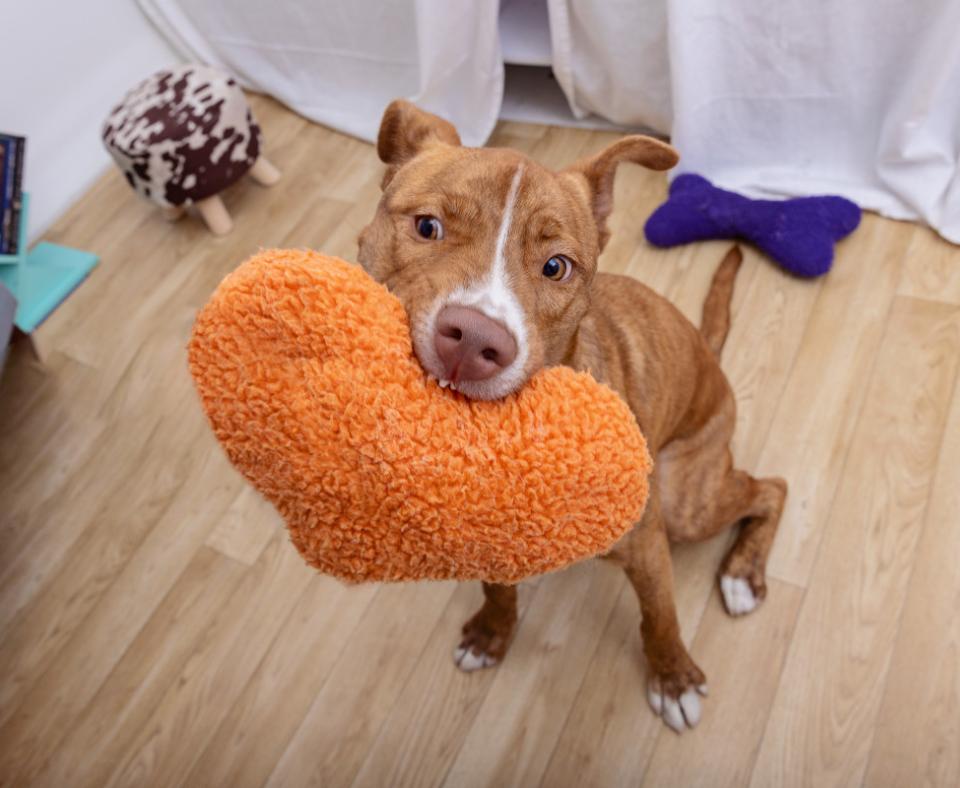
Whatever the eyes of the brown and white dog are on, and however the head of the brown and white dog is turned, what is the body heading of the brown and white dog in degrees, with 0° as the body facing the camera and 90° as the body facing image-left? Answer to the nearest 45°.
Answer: approximately 45°

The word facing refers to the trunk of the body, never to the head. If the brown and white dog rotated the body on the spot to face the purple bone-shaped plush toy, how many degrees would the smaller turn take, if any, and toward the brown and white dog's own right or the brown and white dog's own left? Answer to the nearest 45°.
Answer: approximately 180°

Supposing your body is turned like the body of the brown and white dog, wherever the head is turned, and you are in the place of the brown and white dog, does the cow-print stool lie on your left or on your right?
on your right
